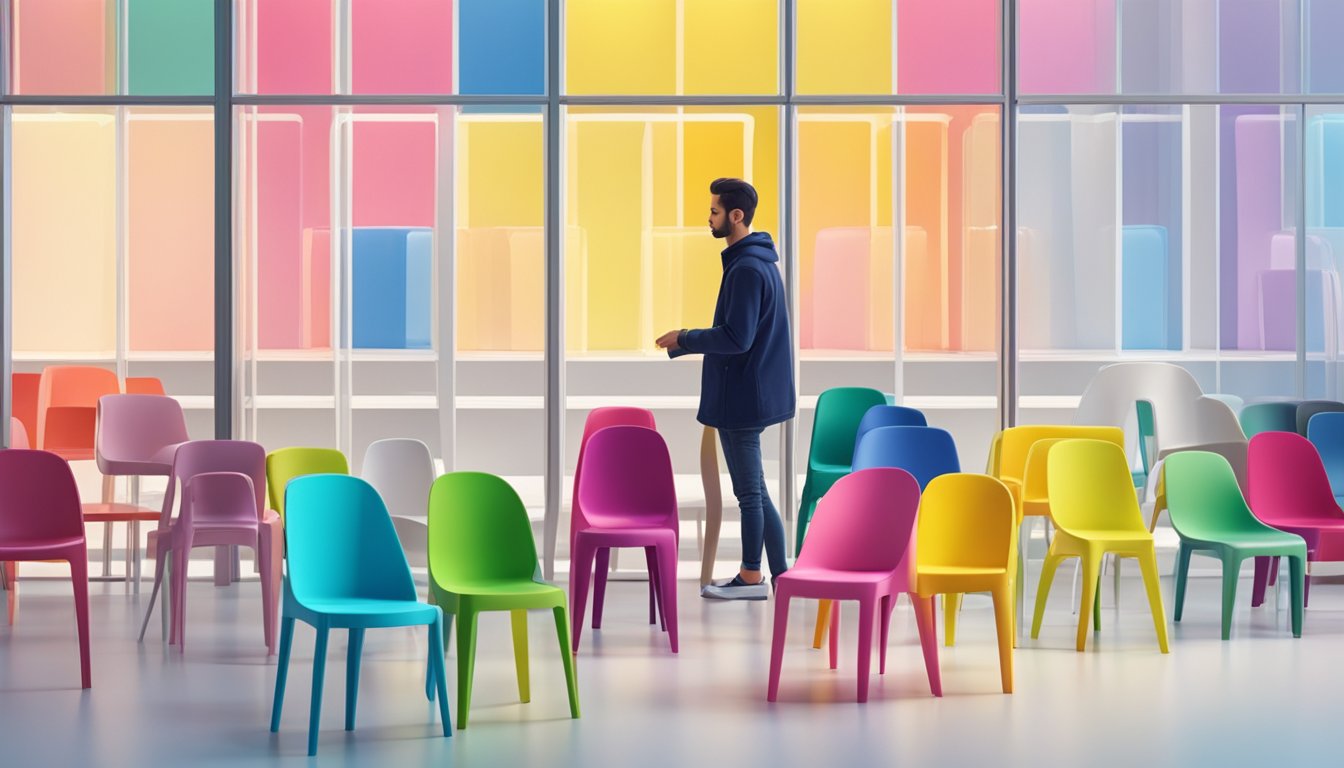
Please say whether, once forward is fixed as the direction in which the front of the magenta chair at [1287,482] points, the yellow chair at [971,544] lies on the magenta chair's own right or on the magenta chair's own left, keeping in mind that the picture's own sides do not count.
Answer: on the magenta chair's own right

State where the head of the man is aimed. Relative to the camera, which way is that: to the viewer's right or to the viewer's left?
to the viewer's left

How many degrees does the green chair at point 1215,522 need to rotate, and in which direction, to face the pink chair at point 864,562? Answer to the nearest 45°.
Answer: approximately 90° to its right

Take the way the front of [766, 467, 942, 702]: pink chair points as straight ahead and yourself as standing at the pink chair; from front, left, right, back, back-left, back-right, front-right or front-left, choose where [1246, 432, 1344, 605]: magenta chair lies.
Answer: back

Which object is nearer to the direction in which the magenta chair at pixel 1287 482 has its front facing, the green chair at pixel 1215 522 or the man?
the green chair

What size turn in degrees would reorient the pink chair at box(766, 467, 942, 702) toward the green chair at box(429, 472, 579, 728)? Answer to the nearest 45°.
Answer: approximately 45° to its right

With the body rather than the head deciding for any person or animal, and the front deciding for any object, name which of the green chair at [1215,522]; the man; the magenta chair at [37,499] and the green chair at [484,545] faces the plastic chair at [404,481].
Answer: the man

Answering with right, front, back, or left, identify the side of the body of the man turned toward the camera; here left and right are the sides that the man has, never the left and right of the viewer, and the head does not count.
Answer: left

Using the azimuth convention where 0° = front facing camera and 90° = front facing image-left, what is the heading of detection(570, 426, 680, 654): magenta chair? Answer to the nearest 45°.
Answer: approximately 0°

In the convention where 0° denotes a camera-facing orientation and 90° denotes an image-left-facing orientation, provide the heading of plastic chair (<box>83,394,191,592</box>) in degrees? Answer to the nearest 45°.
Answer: approximately 0°
